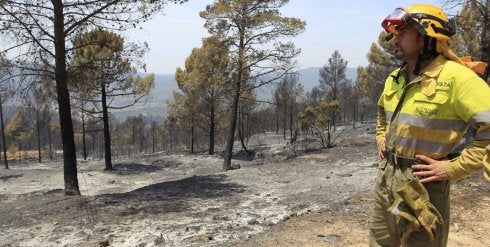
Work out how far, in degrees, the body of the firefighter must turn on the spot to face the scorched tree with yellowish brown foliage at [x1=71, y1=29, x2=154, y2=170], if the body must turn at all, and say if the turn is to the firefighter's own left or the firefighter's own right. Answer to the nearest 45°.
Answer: approximately 90° to the firefighter's own right

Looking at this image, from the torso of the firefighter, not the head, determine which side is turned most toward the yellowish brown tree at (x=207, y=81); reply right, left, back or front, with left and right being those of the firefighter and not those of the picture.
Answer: right

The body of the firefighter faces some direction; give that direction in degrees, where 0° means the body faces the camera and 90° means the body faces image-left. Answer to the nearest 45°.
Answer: approximately 45°

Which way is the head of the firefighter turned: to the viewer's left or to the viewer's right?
to the viewer's left

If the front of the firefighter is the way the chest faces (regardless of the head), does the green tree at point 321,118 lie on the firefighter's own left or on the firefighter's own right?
on the firefighter's own right
